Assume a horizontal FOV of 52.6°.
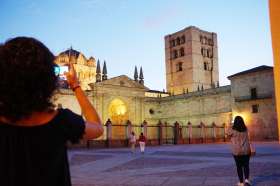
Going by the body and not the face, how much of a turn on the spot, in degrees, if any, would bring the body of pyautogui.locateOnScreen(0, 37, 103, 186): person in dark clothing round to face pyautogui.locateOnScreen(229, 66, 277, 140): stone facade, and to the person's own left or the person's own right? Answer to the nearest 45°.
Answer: approximately 45° to the person's own right

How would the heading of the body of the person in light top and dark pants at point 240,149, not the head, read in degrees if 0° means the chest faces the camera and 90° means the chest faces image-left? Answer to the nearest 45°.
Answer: approximately 180°

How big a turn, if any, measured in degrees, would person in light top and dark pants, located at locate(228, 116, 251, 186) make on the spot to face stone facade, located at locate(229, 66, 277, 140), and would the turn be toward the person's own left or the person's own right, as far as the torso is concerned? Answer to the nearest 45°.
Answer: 0° — they already face it

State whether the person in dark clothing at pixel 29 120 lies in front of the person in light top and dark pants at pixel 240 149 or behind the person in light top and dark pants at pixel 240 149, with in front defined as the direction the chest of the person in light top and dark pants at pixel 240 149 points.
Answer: behind

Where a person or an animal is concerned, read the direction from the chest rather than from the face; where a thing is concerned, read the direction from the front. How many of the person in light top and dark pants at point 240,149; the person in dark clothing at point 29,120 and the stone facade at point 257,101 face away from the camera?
2

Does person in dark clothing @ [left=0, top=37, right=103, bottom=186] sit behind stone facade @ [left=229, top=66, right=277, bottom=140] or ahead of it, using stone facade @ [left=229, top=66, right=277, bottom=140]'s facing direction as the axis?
ahead

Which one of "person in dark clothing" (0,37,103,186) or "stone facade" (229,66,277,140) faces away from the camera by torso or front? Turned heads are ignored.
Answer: the person in dark clothing

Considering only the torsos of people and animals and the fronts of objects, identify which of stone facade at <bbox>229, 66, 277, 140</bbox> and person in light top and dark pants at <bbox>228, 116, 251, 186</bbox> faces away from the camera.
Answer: the person in light top and dark pants

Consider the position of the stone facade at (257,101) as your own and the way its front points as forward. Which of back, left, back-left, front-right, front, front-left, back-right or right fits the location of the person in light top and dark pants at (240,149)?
front-left

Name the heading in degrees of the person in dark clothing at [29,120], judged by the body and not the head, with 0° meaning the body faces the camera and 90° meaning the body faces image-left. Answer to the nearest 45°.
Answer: approximately 180°

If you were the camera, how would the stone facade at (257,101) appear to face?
facing the viewer and to the left of the viewer
